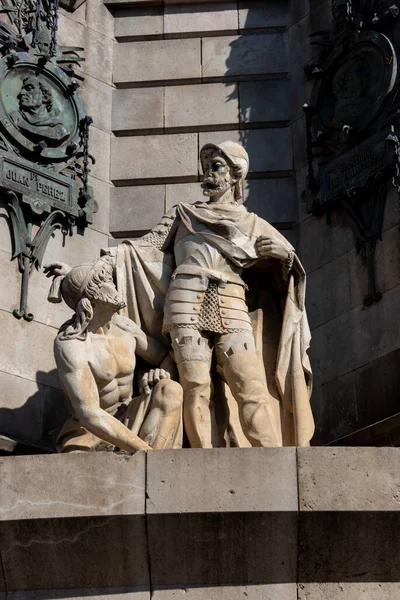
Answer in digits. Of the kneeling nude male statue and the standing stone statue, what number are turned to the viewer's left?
0

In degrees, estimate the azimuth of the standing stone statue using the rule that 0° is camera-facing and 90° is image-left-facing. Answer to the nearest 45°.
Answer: approximately 0°

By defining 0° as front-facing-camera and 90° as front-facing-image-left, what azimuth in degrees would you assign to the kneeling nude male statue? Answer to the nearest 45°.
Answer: approximately 315°
